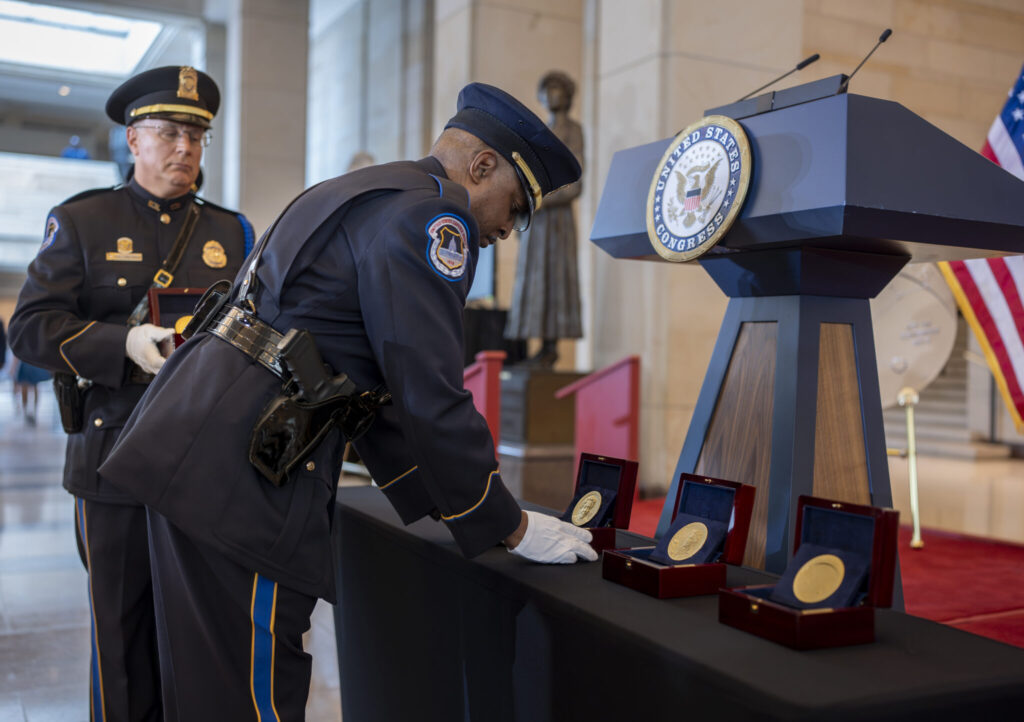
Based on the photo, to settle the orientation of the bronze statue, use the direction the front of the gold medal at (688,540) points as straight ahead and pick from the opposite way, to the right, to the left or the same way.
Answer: the same way

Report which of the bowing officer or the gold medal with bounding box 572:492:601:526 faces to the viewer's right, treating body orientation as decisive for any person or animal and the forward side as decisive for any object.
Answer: the bowing officer

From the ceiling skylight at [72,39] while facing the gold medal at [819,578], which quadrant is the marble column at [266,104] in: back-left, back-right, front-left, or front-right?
front-left

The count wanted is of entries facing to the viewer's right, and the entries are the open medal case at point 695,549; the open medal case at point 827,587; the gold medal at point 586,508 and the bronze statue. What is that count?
0

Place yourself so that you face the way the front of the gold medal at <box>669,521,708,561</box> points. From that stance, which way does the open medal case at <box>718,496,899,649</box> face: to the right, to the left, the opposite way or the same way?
the same way

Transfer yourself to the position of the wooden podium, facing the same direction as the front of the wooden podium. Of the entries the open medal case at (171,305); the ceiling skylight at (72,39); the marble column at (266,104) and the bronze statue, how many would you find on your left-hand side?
0

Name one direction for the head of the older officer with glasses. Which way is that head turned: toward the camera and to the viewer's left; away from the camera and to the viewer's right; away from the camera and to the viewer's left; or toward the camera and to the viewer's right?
toward the camera and to the viewer's right

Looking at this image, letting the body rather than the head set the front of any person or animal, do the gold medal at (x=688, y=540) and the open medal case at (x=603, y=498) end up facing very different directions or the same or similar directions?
same or similar directions

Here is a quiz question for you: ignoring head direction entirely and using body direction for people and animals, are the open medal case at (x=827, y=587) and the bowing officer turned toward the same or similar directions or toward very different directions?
very different directions

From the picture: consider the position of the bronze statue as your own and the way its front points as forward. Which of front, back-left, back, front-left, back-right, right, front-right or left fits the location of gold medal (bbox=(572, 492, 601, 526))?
front-left

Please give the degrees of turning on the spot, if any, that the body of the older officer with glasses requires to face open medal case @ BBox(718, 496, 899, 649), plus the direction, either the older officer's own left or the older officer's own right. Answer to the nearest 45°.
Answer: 0° — they already face it

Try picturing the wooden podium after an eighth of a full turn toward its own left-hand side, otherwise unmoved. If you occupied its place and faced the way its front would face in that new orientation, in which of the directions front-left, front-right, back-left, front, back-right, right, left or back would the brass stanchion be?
back

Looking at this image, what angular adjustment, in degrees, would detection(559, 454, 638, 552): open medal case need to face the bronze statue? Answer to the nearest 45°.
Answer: approximately 135° to its right

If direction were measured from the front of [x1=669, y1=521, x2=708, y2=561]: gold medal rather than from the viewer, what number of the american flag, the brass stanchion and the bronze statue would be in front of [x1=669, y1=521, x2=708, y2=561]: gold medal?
0

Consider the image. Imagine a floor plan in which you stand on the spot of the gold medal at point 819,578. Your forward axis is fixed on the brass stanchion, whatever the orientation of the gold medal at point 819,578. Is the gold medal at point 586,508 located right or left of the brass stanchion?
left

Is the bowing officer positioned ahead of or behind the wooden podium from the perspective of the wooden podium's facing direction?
ahead

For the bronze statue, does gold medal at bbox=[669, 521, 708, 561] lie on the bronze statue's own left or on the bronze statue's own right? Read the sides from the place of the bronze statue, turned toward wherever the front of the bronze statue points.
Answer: on the bronze statue's own left
